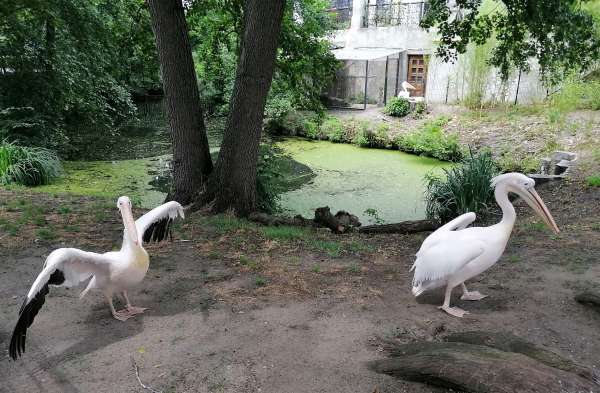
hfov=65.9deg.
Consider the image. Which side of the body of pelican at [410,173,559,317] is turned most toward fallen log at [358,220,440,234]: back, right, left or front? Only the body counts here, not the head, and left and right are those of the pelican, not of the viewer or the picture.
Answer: left

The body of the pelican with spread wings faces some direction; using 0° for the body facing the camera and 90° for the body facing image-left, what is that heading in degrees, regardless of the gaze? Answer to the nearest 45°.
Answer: approximately 315°

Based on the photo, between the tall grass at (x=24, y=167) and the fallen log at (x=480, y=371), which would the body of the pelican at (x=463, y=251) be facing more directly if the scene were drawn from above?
the fallen log

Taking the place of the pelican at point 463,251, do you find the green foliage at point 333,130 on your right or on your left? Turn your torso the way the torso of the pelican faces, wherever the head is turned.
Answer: on your left

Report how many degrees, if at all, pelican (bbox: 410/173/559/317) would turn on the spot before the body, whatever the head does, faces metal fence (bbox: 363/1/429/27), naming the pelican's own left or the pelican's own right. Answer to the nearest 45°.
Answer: approximately 90° to the pelican's own left

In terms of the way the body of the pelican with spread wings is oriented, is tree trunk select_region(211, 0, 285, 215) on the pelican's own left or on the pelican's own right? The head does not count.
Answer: on the pelican's own left

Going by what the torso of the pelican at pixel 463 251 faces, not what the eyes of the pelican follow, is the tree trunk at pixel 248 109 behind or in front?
behind

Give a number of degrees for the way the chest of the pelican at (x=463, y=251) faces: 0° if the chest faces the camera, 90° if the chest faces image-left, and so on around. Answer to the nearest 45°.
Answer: approximately 270°

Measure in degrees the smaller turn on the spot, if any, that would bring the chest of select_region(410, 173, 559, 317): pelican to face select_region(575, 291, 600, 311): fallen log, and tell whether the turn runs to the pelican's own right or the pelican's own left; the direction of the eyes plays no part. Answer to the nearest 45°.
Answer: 0° — it already faces it

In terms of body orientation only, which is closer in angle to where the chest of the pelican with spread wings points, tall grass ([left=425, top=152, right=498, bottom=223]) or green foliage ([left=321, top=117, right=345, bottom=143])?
the tall grass

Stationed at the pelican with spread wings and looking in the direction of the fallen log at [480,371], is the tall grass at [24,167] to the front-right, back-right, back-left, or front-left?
back-left
